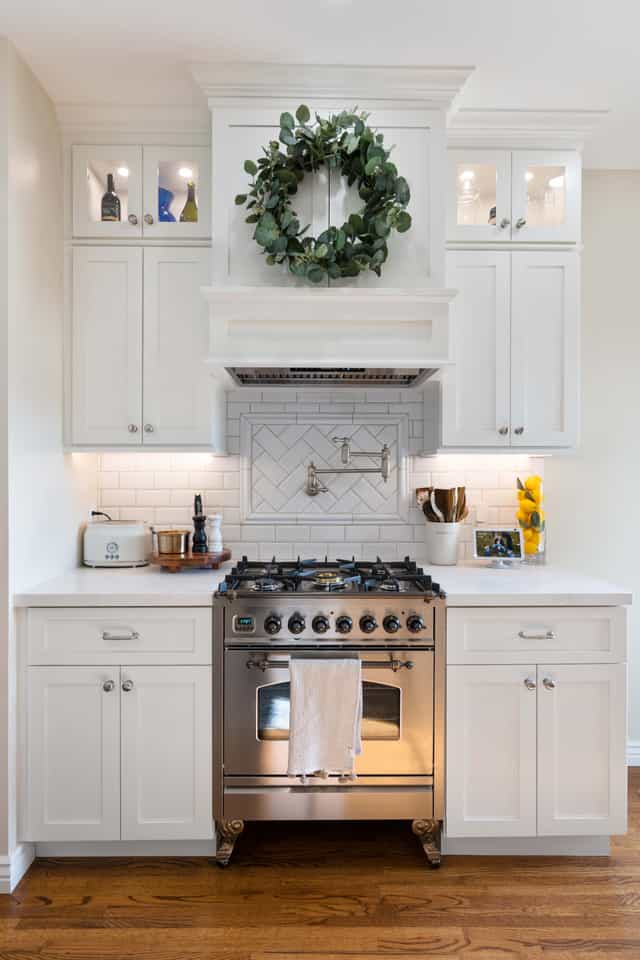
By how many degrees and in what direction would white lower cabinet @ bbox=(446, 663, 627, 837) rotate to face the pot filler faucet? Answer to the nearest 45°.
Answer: approximately 135° to its right

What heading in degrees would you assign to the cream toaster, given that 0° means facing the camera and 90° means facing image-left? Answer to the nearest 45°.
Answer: approximately 0°

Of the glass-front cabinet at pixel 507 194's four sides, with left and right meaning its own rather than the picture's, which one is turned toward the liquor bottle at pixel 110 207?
right
